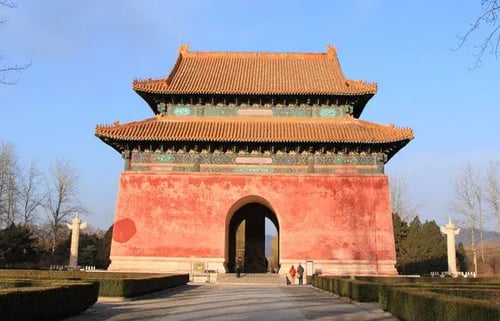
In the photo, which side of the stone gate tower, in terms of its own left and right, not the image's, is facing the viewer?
front

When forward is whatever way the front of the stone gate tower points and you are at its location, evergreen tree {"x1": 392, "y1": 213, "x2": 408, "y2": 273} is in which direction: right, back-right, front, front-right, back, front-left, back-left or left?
back-left

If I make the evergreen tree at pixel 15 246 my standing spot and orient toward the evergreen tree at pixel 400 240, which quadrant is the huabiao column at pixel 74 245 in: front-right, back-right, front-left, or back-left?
front-right

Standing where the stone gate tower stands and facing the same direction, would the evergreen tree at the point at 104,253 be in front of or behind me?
behind

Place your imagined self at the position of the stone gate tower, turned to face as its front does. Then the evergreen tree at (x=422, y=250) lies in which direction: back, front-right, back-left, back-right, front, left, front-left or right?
back-left

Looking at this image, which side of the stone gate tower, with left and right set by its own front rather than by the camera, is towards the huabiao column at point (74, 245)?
right

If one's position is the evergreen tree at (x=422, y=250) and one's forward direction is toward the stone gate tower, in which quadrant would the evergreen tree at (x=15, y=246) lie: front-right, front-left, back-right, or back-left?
front-right

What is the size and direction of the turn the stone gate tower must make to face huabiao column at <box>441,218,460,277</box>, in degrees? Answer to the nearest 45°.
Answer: approximately 90° to its left

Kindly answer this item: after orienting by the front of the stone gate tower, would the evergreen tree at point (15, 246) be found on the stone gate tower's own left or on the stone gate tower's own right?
on the stone gate tower's own right

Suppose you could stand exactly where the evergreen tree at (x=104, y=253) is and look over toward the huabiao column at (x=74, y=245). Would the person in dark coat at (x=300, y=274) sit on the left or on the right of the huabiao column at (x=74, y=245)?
left
